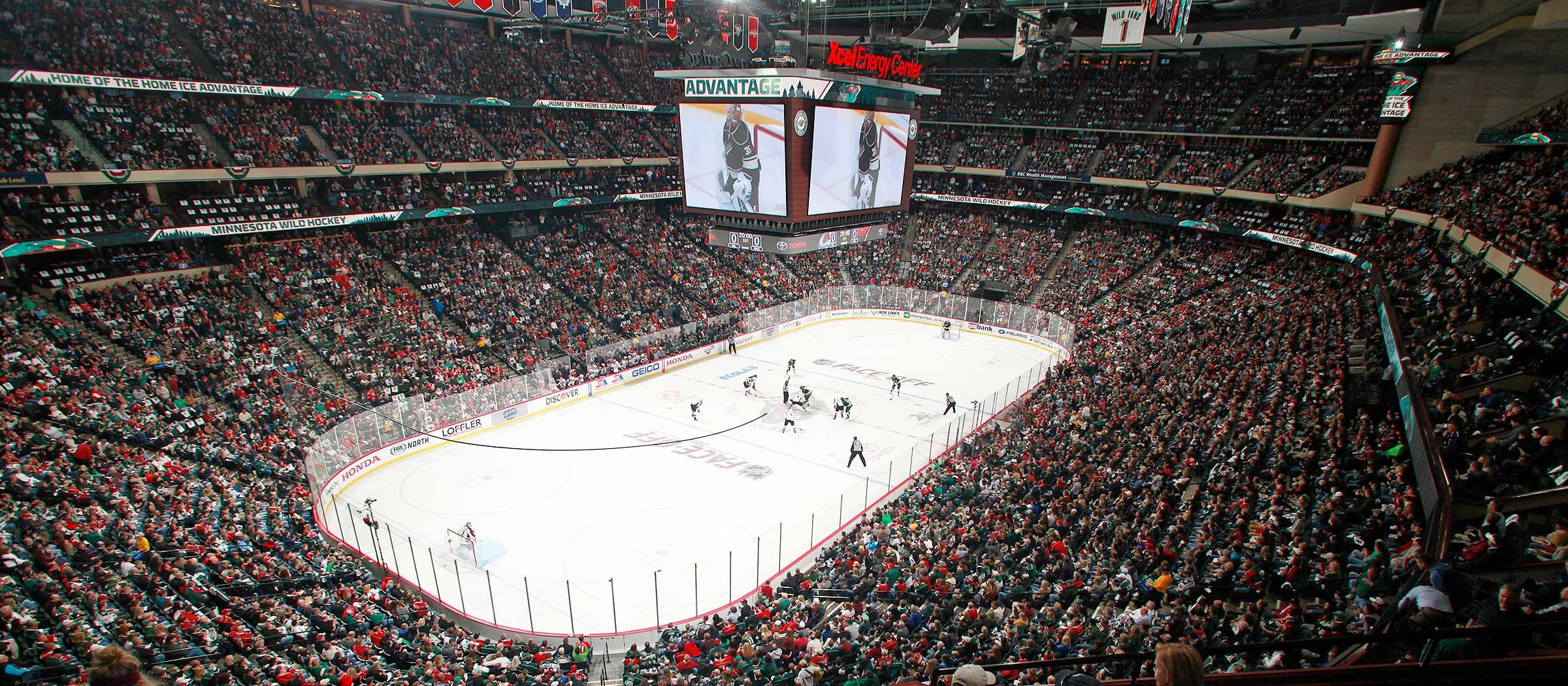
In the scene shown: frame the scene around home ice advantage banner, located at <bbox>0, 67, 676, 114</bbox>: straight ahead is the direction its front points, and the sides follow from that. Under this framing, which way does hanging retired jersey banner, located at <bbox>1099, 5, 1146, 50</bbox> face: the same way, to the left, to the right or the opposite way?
to the right

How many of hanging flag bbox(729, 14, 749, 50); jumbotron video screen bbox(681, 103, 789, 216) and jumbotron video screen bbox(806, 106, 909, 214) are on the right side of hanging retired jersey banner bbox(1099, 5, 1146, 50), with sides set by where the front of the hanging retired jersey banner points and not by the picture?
3

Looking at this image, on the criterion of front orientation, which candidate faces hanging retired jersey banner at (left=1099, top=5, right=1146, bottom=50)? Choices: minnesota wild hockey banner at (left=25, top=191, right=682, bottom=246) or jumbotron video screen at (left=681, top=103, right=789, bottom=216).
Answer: the minnesota wild hockey banner

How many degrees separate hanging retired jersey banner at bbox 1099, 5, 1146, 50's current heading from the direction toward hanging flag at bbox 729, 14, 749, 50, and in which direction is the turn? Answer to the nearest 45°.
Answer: approximately 90° to its right

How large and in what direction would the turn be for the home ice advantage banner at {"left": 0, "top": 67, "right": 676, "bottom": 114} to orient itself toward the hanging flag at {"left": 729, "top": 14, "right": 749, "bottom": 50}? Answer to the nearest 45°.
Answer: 0° — it already faces it

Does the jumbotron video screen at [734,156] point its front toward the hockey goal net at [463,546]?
yes

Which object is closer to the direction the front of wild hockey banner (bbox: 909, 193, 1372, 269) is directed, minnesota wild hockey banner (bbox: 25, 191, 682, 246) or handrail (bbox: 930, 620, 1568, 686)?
the minnesota wild hockey banner

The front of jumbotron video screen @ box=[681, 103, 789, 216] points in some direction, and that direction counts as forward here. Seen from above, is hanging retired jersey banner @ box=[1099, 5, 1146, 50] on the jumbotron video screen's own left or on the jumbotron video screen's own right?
on the jumbotron video screen's own left

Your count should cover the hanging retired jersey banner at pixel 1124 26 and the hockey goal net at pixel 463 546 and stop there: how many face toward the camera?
1

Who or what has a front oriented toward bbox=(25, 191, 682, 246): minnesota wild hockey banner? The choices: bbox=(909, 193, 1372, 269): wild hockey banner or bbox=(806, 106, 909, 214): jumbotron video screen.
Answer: bbox=(909, 193, 1372, 269): wild hockey banner

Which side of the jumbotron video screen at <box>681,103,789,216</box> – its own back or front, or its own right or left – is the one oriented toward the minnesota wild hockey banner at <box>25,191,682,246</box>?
right

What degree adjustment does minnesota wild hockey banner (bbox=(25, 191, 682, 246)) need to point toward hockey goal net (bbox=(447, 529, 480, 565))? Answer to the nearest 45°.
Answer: approximately 45° to its right

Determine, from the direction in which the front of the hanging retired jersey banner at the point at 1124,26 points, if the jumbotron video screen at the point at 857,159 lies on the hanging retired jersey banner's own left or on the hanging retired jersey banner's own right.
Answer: on the hanging retired jersey banner's own right

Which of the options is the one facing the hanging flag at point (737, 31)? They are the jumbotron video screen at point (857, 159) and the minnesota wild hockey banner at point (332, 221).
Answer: the minnesota wild hockey banner

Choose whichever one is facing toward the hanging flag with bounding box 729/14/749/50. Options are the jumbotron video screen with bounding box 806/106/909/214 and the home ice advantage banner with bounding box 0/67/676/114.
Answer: the home ice advantage banner
